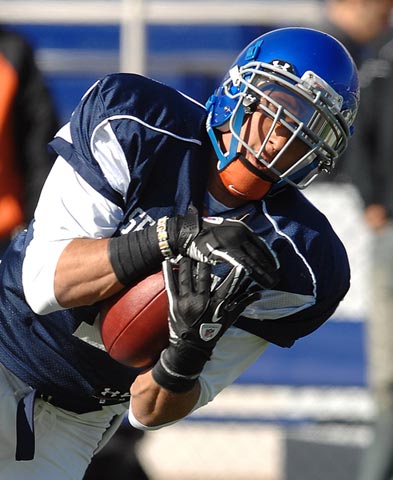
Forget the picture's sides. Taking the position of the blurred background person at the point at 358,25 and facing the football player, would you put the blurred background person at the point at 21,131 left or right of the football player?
right
